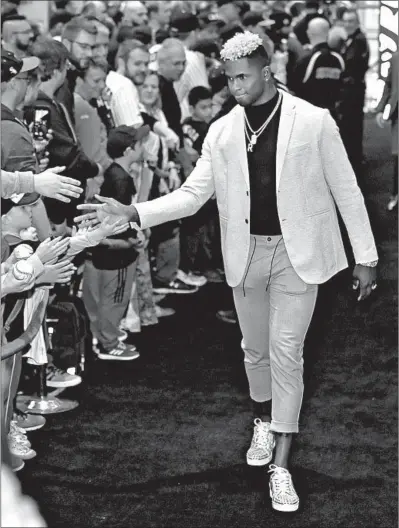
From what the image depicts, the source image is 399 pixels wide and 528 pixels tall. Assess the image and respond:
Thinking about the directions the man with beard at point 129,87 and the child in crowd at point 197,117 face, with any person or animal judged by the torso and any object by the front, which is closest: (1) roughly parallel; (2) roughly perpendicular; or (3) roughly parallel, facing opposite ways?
roughly parallel

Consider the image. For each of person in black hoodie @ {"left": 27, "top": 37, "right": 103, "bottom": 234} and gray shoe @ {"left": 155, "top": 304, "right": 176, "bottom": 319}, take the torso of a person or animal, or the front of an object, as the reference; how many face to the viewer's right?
2

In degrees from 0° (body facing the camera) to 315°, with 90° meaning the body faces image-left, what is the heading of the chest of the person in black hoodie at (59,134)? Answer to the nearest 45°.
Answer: approximately 270°

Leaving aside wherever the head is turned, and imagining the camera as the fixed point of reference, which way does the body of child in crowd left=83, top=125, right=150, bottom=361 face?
to the viewer's right

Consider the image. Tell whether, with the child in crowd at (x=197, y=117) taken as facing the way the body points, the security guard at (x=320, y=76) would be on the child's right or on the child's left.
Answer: on the child's left

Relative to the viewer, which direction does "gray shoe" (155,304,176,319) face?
to the viewer's right

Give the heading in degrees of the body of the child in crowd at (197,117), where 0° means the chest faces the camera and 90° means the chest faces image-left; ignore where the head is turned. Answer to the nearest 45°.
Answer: approximately 315°

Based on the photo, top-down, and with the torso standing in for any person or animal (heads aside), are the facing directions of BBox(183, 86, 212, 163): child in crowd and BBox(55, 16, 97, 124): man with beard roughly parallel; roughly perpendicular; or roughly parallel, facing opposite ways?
roughly parallel

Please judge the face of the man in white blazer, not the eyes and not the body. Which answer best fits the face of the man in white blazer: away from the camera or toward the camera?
toward the camera

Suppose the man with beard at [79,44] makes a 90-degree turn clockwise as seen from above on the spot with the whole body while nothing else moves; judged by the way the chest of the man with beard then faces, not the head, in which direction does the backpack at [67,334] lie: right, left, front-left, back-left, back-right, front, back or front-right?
front-left

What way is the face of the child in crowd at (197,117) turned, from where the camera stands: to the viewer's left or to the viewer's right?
to the viewer's right
